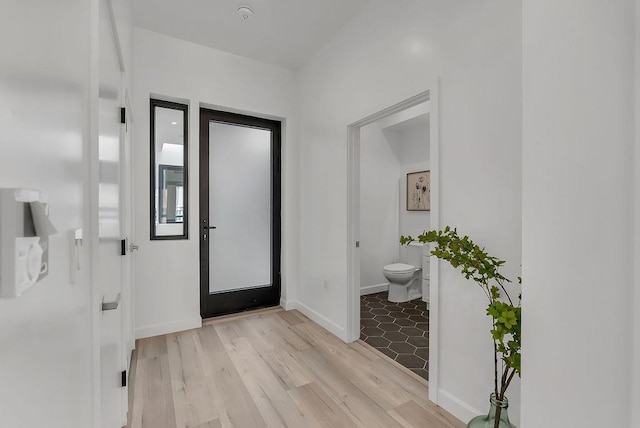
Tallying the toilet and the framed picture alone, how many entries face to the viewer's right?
0

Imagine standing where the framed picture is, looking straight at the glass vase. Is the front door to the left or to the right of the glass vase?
right

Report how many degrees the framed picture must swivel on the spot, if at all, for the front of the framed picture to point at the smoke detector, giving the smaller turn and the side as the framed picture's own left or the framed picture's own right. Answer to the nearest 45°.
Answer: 0° — it already faces it

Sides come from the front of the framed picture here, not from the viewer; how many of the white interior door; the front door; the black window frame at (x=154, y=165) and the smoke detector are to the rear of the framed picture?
0

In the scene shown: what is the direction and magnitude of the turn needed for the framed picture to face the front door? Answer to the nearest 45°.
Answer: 0° — it already faces it

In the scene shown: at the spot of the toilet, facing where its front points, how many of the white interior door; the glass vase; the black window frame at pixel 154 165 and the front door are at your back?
0

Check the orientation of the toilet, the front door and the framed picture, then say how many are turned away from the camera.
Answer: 0

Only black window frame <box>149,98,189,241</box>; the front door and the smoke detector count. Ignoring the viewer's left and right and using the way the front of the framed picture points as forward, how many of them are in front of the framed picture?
3

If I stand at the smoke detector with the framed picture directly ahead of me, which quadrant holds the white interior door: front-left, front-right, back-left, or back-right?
back-right

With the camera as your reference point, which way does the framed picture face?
facing the viewer and to the left of the viewer

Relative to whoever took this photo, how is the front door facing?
facing the viewer and to the right of the viewer

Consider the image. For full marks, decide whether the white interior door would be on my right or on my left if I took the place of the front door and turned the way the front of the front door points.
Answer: on my right

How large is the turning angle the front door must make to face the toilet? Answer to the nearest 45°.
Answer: approximately 45° to its left

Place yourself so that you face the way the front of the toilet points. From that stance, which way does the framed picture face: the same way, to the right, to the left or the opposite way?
the same way

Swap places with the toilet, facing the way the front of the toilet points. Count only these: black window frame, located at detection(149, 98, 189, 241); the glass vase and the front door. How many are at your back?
0
